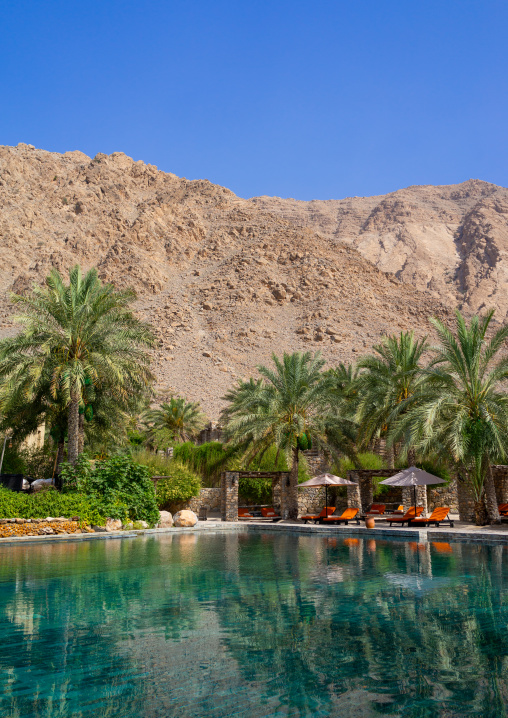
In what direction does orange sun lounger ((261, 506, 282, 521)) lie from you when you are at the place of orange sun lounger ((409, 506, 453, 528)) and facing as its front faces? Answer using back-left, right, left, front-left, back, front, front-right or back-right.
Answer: right

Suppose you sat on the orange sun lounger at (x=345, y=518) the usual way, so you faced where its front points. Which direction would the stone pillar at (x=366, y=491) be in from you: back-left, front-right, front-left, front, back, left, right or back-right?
back-right

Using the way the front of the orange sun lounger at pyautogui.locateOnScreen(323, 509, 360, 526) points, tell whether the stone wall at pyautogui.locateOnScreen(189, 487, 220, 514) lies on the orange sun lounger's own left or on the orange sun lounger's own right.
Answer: on the orange sun lounger's own right

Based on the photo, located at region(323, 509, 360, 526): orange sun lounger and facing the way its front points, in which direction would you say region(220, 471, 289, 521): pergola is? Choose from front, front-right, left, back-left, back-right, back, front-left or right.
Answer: right

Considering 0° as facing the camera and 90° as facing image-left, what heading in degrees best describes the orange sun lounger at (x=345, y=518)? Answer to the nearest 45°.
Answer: approximately 45°

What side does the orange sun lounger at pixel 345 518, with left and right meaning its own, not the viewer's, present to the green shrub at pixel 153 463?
front

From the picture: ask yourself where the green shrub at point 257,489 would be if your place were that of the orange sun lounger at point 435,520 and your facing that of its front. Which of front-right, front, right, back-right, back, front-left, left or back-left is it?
right

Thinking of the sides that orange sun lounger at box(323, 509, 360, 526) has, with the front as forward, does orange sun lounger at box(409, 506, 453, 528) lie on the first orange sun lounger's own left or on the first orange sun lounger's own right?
on the first orange sun lounger's own left

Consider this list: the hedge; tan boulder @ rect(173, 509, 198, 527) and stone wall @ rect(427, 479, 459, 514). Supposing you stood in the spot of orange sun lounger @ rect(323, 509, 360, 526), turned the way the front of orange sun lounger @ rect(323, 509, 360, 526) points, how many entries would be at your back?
1

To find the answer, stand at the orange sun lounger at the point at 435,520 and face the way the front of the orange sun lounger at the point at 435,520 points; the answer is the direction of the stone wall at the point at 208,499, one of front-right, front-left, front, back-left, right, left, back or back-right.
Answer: right
